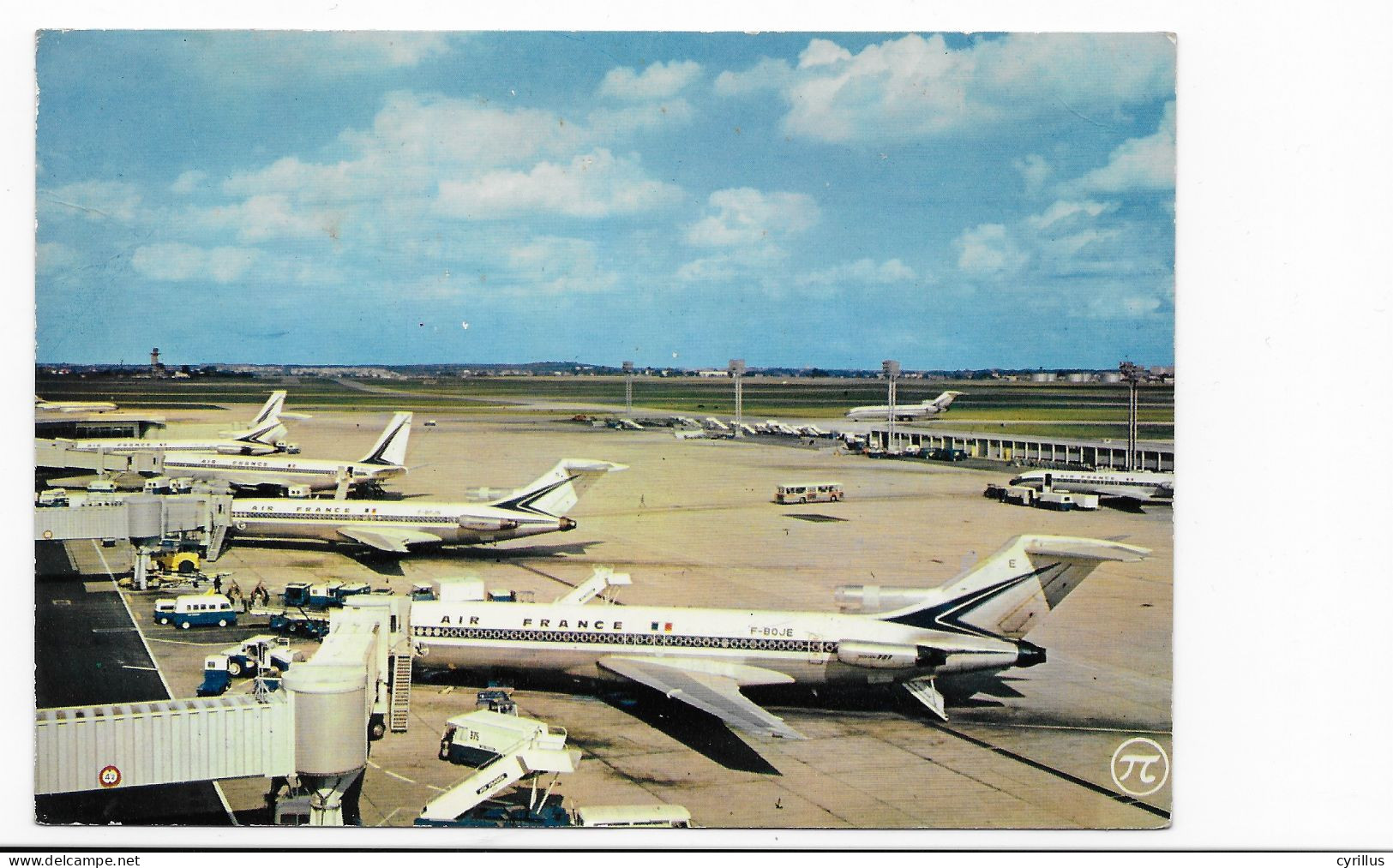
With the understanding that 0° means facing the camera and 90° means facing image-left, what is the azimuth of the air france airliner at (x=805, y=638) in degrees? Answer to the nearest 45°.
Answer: approximately 90°

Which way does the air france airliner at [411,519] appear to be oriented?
to the viewer's left

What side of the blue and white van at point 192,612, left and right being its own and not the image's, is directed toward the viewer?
right

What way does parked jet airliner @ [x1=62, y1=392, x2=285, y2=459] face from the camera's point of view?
to the viewer's left

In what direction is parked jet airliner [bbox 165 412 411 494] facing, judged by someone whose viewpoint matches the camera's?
facing to the left of the viewer

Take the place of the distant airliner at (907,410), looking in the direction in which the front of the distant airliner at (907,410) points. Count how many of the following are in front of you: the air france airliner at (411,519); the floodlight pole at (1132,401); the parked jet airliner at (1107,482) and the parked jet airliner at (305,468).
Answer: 2

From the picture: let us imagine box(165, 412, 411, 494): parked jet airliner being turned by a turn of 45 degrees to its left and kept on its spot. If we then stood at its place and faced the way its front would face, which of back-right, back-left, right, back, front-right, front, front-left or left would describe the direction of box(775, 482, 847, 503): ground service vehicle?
left

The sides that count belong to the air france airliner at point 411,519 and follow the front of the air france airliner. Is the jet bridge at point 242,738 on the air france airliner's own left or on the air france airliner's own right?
on the air france airliner's own left

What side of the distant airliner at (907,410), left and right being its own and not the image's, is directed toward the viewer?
left
